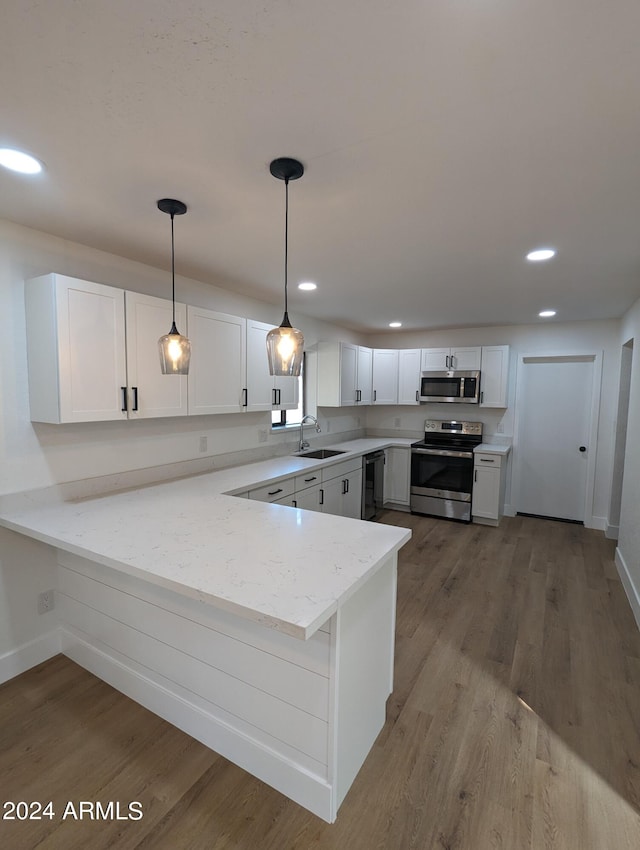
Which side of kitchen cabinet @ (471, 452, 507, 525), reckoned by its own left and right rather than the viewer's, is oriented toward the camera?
front

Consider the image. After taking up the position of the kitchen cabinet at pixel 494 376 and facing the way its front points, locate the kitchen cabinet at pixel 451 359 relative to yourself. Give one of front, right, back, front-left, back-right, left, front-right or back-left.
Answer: right

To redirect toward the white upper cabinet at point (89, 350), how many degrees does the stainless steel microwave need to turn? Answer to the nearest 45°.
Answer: approximately 45° to its right

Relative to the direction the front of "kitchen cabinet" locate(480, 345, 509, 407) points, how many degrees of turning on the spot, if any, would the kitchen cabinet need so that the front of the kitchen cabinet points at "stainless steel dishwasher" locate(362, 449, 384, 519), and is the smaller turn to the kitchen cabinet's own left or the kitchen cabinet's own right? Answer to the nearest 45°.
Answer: approximately 45° to the kitchen cabinet's own right

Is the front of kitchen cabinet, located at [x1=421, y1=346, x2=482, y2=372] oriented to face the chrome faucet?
no

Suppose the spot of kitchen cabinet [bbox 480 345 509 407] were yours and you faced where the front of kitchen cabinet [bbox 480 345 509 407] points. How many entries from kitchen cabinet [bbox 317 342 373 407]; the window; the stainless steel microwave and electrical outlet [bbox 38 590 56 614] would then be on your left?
0

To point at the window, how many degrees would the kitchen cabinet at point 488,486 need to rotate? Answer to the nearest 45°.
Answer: approximately 45° to its right

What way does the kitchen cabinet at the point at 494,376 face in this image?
toward the camera

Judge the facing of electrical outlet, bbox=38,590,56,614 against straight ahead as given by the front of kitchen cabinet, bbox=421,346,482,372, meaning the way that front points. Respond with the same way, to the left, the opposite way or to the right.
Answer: to the left

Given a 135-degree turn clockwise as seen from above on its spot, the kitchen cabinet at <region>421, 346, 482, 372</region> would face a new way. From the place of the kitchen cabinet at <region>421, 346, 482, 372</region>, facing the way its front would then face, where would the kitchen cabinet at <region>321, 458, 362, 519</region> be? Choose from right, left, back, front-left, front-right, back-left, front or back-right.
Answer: left

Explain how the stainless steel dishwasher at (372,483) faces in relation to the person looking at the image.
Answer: facing the viewer and to the right of the viewer

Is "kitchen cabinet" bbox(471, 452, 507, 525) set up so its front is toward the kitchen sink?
no

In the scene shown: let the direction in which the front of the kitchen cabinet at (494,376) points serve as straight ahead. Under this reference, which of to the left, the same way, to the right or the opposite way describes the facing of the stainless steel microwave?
the same way

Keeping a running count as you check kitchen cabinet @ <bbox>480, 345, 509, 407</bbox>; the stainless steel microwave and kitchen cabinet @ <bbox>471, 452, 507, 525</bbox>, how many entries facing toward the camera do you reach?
3

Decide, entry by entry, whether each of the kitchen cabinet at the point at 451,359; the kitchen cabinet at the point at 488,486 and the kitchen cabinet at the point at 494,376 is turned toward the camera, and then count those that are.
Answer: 3

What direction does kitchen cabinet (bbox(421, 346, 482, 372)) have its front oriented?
toward the camera

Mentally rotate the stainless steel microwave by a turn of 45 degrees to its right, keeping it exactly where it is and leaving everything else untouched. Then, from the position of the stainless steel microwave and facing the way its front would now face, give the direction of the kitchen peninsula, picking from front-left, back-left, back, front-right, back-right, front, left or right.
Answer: front-left
